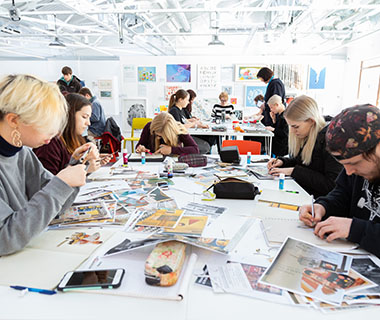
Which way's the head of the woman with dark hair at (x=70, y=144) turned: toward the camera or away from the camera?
toward the camera

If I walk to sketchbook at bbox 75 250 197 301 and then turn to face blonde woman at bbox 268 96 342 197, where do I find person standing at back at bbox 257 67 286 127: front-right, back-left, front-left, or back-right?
front-left

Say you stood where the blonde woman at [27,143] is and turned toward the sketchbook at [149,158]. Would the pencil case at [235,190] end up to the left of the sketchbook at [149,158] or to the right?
right

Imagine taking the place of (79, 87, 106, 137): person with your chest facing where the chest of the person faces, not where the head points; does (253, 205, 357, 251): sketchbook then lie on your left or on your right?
on your left

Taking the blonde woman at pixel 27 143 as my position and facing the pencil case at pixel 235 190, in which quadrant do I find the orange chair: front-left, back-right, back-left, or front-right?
front-left

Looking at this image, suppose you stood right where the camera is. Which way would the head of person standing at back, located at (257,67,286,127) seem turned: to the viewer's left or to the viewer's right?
to the viewer's left

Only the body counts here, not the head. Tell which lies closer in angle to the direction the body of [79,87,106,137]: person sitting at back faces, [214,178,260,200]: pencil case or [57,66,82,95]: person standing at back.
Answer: the person standing at back

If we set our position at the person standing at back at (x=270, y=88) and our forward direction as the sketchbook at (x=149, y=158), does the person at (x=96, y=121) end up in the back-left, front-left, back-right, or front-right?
front-right
